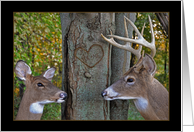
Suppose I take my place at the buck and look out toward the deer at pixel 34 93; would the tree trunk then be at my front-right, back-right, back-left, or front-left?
front-right

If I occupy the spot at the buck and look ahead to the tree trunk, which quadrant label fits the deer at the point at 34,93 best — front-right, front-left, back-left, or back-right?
front-left

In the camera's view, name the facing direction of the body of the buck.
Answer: to the viewer's left

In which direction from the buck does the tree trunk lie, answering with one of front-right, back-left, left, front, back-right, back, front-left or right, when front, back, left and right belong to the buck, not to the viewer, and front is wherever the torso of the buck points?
front

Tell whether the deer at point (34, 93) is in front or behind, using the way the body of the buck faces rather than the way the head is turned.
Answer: in front

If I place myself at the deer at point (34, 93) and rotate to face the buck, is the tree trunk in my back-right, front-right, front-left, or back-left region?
front-left
